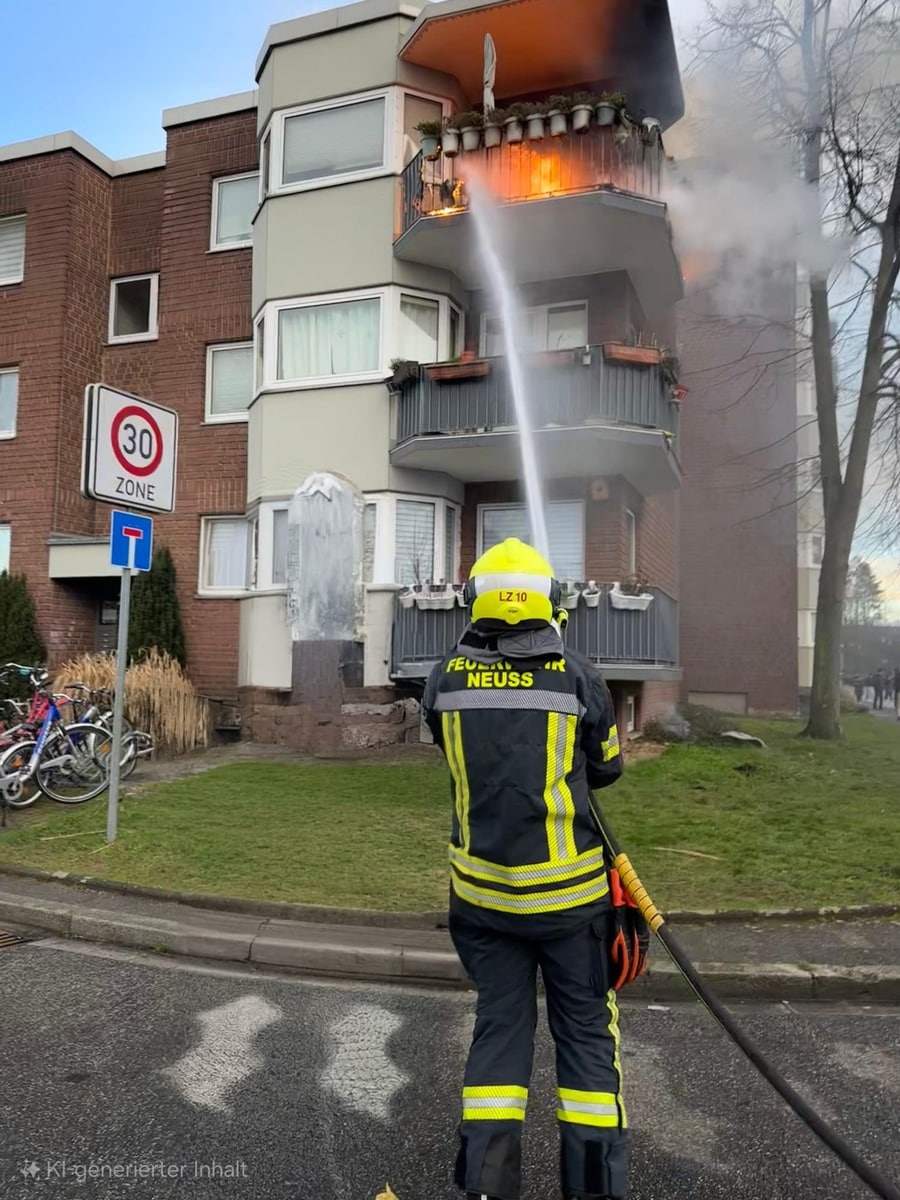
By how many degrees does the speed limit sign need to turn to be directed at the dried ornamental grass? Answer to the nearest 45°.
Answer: approximately 135° to its left

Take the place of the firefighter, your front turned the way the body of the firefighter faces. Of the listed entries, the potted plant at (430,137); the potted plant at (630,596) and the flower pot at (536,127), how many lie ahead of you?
3

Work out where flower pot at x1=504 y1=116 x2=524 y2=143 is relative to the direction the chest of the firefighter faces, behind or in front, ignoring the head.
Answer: in front

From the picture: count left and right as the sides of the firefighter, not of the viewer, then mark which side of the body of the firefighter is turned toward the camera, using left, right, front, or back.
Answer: back

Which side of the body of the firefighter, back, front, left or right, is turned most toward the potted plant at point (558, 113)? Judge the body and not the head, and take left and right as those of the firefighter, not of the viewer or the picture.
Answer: front

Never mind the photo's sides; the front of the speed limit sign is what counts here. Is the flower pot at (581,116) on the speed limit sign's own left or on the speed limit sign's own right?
on the speed limit sign's own left

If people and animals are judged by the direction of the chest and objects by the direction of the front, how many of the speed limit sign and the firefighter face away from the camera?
1

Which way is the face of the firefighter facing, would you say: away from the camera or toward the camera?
away from the camera

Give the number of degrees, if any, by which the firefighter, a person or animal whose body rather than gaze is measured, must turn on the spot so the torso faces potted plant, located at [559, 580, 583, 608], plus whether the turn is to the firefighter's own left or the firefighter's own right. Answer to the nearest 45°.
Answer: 0° — they already face it

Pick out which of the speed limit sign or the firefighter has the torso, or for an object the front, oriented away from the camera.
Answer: the firefighter

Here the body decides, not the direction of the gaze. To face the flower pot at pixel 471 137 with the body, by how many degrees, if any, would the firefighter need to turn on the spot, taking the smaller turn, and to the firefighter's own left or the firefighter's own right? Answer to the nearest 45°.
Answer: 0° — they already face it

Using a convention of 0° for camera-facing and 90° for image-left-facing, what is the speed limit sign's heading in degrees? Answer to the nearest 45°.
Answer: approximately 315°

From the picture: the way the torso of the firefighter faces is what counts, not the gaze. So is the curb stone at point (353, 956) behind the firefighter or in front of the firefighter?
in front

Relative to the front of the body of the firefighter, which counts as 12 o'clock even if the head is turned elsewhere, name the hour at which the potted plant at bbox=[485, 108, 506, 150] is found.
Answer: The potted plant is roughly at 12 o'clock from the firefighter.

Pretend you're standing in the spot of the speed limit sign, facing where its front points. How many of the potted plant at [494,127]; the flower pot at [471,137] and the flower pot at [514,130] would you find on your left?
3

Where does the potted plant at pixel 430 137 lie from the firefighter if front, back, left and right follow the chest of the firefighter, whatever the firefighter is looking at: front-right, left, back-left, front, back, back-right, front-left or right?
front
